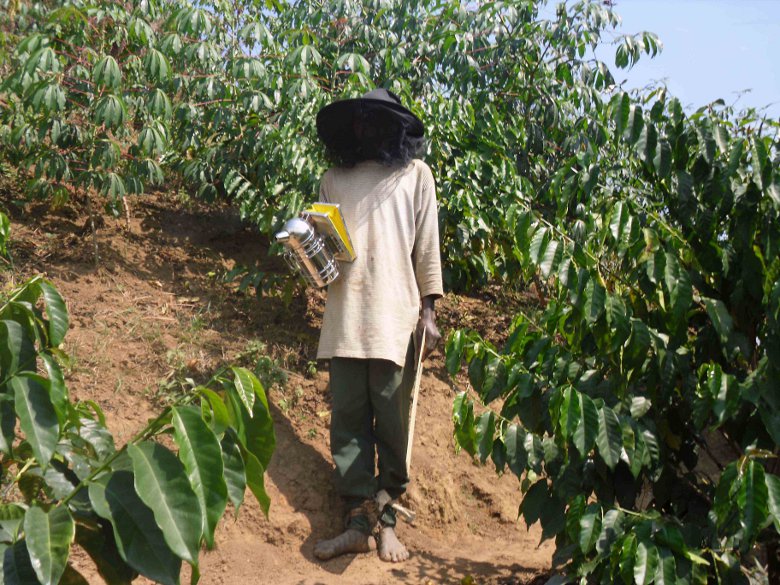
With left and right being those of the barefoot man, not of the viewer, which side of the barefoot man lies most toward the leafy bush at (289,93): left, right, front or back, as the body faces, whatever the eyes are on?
back

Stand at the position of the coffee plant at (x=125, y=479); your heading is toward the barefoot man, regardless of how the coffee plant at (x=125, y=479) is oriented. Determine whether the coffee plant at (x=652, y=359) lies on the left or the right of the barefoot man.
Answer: right

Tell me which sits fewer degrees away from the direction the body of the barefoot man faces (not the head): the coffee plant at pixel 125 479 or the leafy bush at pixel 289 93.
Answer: the coffee plant

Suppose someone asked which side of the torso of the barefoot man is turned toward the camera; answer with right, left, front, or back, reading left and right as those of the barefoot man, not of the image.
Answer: front

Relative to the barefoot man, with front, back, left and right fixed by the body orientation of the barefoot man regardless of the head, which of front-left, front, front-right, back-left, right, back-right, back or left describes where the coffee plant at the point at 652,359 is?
front-left

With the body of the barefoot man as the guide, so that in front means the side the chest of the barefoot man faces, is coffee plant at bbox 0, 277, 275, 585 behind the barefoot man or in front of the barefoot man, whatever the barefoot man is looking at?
in front

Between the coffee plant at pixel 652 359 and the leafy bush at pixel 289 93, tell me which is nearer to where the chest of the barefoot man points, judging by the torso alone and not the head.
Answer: the coffee plant
